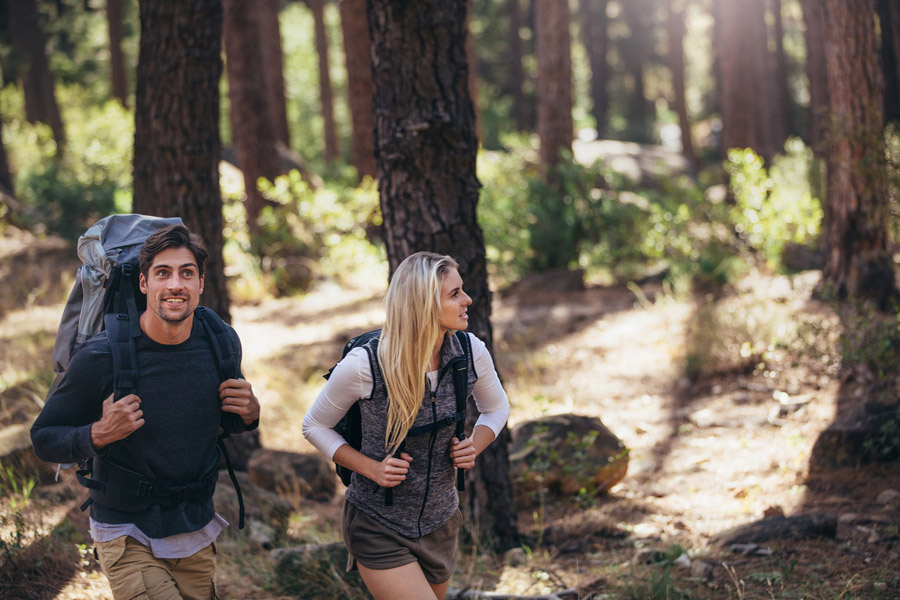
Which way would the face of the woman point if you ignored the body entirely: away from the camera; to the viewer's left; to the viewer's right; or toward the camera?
to the viewer's right

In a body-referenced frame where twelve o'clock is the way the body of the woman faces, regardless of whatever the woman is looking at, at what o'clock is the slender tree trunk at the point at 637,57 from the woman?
The slender tree trunk is roughly at 8 o'clock from the woman.

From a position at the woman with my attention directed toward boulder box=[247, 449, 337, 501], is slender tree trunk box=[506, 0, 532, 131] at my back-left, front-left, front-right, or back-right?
front-right

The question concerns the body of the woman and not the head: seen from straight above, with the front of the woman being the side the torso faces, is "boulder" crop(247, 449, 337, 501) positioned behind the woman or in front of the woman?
behind

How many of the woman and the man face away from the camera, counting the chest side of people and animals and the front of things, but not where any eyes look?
0

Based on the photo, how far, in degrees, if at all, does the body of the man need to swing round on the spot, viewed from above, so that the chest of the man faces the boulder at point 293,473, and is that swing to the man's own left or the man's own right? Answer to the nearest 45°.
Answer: approximately 135° to the man's own left

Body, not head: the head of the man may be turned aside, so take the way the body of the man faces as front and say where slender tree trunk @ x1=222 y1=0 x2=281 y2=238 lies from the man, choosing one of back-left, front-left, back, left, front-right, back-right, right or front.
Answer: back-left

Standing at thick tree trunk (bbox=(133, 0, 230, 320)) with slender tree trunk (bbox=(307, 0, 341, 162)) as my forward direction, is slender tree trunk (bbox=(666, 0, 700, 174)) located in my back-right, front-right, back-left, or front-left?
front-right

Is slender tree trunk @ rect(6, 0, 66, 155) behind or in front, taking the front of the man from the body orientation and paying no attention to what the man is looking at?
behind

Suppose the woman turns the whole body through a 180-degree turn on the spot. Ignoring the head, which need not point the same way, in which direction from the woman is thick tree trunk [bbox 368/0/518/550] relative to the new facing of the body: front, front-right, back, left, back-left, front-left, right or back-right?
front-right

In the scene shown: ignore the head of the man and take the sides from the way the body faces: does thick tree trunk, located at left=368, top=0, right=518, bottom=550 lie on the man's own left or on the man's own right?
on the man's own left

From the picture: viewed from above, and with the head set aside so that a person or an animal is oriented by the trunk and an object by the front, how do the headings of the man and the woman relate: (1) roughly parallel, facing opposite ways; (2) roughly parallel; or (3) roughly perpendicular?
roughly parallel

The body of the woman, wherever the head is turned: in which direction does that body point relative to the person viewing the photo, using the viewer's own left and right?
facing the viewer and to the right of the viewer
